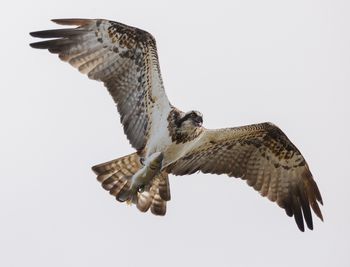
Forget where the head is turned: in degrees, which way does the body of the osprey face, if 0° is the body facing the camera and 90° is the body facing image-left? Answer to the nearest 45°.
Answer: approximately 315°
